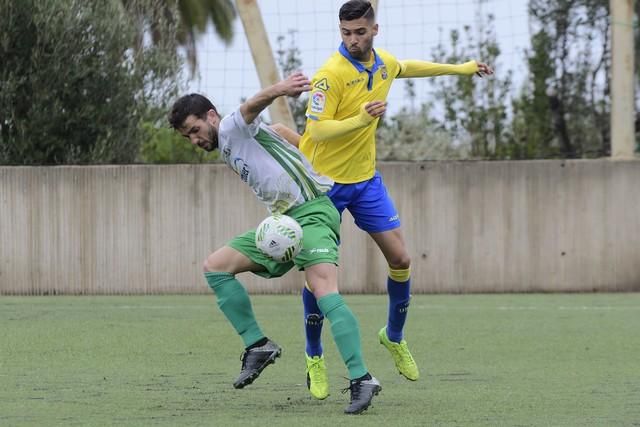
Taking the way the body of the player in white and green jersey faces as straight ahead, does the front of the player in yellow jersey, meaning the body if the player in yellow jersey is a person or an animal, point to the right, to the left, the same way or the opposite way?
to the left

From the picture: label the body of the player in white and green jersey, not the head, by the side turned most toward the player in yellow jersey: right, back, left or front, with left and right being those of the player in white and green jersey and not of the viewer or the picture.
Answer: back

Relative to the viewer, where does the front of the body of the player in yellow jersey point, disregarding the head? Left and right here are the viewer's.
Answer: facing the viewer and to the right of the viewer

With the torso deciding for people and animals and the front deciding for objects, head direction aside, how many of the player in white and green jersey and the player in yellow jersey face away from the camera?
0

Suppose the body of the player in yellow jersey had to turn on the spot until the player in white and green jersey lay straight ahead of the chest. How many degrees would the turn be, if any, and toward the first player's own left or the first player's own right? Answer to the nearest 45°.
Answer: approximately 90° to the first player's own right

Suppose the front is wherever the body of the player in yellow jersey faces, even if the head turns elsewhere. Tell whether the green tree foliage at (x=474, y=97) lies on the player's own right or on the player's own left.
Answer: on the player's own left

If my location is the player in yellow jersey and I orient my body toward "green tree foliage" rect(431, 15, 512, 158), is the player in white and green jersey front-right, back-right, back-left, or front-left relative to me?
back-left

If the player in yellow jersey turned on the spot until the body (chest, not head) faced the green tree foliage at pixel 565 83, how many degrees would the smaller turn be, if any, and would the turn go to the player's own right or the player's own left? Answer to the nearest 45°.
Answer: approximately 135° to the player's own left

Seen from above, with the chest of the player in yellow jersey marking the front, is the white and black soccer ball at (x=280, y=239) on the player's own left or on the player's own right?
on the player's own right

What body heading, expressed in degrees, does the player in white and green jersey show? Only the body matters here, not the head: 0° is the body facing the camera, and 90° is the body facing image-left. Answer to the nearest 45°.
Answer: approximately 45°
